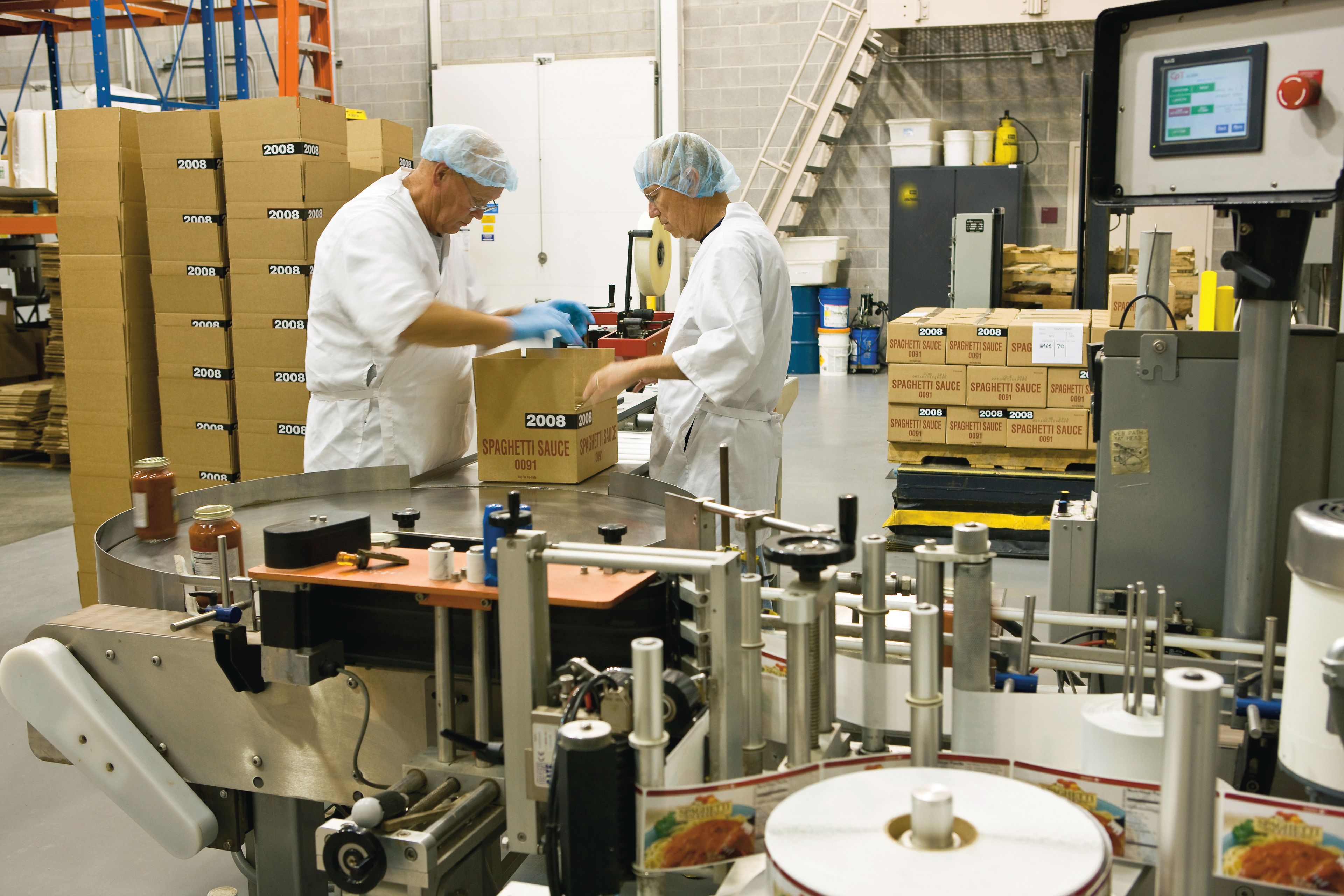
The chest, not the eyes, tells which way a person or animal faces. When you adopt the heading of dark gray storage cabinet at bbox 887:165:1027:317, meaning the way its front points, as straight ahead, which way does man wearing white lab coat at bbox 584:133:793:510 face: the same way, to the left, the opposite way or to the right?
to the right

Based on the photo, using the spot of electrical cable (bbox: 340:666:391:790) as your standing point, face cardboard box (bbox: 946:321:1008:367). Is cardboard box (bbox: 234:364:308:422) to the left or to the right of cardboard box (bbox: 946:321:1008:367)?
left

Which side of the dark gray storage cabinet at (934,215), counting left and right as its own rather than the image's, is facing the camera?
front

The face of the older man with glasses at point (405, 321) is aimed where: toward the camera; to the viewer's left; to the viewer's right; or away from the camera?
to the viewer's right

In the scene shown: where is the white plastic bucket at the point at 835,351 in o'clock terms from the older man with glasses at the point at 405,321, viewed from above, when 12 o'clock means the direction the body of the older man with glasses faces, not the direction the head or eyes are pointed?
The white plastic bucket is roughly at 10 o'clock from the older man with glasses.

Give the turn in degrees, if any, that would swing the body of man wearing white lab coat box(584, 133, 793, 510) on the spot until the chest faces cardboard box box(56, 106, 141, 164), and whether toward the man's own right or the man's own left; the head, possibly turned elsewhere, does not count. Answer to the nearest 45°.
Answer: approximately 45° to the man's own right

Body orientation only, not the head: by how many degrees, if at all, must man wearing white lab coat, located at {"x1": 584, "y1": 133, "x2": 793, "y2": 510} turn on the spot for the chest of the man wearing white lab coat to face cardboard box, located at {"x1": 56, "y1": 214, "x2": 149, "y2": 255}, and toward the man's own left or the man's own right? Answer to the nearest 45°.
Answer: approximately 45° to the man's own right

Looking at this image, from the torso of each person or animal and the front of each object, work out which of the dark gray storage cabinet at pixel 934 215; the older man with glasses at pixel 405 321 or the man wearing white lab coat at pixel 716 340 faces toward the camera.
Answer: the dark gray storage cabinet

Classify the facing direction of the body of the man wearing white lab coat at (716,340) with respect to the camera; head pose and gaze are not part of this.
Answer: to the viewer's left

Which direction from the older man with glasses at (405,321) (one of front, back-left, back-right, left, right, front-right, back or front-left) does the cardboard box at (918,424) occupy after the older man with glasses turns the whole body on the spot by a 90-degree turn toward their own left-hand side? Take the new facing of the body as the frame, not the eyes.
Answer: front-right

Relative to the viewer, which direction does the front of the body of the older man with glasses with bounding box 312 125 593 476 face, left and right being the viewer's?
facing to the right of the viewer

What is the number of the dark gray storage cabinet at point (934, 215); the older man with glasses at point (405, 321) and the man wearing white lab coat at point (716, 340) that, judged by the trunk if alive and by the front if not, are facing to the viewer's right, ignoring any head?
1

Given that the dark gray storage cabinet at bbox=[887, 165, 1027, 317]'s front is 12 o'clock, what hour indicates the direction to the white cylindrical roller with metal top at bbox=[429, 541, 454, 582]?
The white cylindrical roller with metal top is roughly at 12 o'clock from the dark gray storage cabinet.

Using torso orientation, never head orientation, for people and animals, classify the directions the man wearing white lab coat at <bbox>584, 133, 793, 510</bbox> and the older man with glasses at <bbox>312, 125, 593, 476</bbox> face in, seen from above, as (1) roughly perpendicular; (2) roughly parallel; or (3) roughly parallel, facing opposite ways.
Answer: roughly parallel, facing opposite ways

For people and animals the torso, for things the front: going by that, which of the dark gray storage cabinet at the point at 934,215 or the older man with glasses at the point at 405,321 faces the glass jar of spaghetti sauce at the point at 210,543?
the dark gray storage cabinet

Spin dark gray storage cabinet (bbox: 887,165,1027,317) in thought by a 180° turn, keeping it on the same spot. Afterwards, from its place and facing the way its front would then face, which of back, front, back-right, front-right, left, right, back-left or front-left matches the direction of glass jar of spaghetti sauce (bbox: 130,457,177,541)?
back
